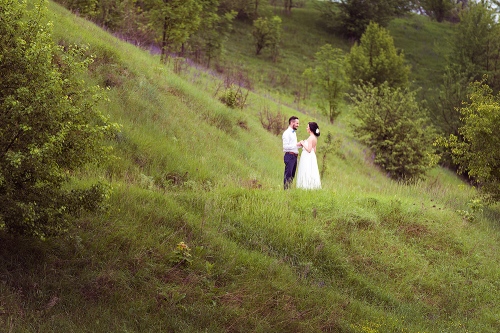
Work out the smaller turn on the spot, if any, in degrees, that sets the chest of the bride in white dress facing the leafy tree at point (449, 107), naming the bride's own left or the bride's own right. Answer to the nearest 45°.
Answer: approximately 90° to the bride's own right

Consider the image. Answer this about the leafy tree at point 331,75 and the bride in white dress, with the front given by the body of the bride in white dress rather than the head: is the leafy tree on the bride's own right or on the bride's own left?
on the bride's own right

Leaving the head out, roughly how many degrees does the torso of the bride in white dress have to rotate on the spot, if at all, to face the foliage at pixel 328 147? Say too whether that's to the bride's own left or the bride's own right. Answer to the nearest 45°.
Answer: approximately 90° to the bride's own right

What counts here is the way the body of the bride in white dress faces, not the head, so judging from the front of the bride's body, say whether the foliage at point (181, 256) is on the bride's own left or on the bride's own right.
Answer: on the bride's own left

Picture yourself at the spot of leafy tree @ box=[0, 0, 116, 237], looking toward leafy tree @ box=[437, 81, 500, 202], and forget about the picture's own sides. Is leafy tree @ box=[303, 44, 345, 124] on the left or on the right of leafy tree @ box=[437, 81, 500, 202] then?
left

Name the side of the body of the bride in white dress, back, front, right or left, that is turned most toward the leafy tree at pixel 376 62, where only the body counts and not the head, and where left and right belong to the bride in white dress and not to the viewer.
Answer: right

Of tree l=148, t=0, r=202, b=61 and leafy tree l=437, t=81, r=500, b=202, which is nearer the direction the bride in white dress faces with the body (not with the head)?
the tree

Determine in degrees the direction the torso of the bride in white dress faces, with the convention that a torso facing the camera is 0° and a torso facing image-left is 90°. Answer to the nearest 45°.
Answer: approximately 90°

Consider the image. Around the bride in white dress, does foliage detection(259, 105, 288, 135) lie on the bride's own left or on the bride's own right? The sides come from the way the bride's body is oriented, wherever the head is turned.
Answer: on the bride's own right

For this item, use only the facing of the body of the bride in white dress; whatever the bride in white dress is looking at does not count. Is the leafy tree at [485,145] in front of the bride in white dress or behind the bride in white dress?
behind

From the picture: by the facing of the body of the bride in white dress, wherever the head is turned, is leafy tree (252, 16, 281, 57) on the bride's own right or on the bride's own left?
on the bride's own right
